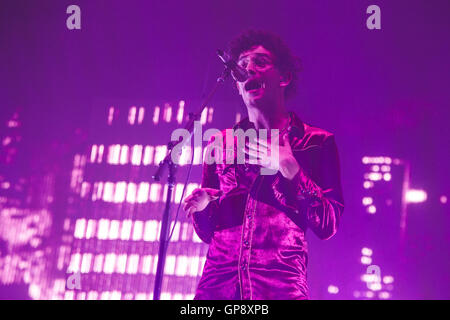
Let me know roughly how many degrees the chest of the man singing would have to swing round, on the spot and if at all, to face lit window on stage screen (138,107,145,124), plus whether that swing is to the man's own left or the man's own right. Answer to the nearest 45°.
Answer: approximately 90° to the man's own right

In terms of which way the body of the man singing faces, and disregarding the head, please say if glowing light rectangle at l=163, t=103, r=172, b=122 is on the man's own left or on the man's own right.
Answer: on the man's own right

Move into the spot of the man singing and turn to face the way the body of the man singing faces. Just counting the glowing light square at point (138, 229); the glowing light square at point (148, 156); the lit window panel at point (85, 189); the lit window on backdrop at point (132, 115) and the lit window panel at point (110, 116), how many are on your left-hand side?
0

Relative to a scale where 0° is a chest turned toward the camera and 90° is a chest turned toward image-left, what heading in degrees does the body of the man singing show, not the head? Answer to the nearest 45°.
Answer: approximately 45°

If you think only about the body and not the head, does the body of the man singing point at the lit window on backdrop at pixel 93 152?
no

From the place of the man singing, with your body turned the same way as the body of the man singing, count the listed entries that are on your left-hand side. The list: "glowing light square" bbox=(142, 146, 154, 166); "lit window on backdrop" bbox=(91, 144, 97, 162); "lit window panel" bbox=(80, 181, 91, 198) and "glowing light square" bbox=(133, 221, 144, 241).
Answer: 0

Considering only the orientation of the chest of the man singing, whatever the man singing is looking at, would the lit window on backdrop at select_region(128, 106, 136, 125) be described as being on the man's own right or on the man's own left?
on the man's own right

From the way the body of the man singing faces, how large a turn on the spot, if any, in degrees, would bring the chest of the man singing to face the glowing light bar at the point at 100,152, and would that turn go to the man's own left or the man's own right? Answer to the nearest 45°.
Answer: approximately 90° to the man's own right

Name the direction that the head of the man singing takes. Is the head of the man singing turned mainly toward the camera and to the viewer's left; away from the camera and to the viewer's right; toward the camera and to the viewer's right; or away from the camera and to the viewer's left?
toward the camera and to the viewer's left

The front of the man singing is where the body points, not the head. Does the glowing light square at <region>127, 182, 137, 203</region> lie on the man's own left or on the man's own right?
on the man's own right
